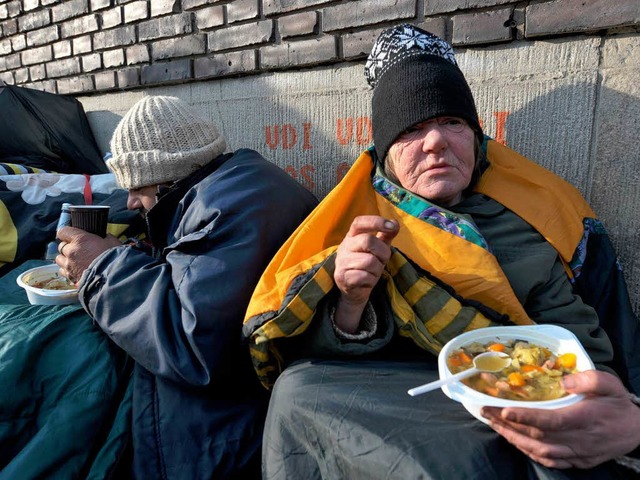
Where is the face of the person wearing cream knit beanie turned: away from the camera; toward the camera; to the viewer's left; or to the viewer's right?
to the viewer's left

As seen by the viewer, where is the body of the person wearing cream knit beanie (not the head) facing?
to the viewer's left

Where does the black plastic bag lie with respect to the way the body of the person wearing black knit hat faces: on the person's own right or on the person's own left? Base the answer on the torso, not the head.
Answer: on the person's own right

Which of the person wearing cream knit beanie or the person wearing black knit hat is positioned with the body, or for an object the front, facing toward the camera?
the person wearing black knit hat

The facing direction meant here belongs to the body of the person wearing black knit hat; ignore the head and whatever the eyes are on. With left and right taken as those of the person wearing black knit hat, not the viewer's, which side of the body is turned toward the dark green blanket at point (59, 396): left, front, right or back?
right

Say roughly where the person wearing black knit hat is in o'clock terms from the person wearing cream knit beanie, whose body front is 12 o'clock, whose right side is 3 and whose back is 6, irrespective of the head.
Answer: The person wearing black knit hat is roughly at 7 o'clock from the person wearing cream knit beanie.

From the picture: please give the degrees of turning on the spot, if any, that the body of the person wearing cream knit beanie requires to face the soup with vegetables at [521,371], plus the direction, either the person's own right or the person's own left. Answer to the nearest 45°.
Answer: approximately 135° to the person's own left

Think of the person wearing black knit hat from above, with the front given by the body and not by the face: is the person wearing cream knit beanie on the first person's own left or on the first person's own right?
on the first person's own right

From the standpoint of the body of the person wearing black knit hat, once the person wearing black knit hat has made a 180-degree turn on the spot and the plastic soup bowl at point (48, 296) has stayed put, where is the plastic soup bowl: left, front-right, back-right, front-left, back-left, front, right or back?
left

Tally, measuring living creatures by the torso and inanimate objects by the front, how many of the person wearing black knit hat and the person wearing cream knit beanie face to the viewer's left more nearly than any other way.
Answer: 1
